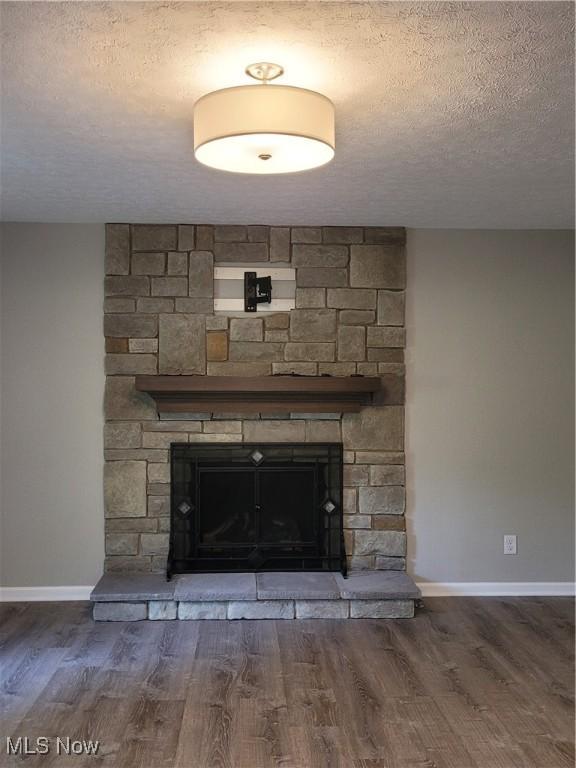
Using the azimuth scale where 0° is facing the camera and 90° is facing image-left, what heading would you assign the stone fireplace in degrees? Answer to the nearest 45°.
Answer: approximately 0°

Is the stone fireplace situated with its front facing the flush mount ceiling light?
yes
